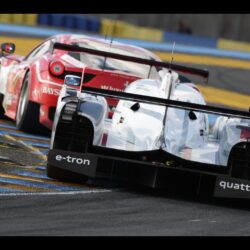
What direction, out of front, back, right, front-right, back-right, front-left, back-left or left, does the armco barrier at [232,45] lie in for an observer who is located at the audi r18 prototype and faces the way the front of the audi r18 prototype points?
front

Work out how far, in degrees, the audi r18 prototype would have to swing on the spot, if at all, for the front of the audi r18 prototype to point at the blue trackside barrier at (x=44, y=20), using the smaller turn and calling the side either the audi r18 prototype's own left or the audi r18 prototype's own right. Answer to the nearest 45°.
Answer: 0° — it already faces it

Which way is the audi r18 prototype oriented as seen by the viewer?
away from the camera

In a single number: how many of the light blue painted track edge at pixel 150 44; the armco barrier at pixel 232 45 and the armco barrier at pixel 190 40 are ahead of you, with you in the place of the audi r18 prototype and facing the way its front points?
3

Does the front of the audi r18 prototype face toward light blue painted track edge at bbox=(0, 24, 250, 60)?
yes

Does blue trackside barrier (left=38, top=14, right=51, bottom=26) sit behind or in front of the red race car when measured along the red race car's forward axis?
in front

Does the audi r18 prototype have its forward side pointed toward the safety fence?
yes

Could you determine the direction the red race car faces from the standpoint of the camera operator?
facing away from the viewer and to the left of the viewer

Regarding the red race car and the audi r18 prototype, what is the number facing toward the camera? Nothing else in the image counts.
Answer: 0

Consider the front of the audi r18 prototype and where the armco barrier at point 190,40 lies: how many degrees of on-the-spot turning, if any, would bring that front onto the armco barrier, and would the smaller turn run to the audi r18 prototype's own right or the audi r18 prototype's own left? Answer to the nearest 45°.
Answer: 0° — it already faces it

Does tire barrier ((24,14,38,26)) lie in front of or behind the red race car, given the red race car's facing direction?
in front
